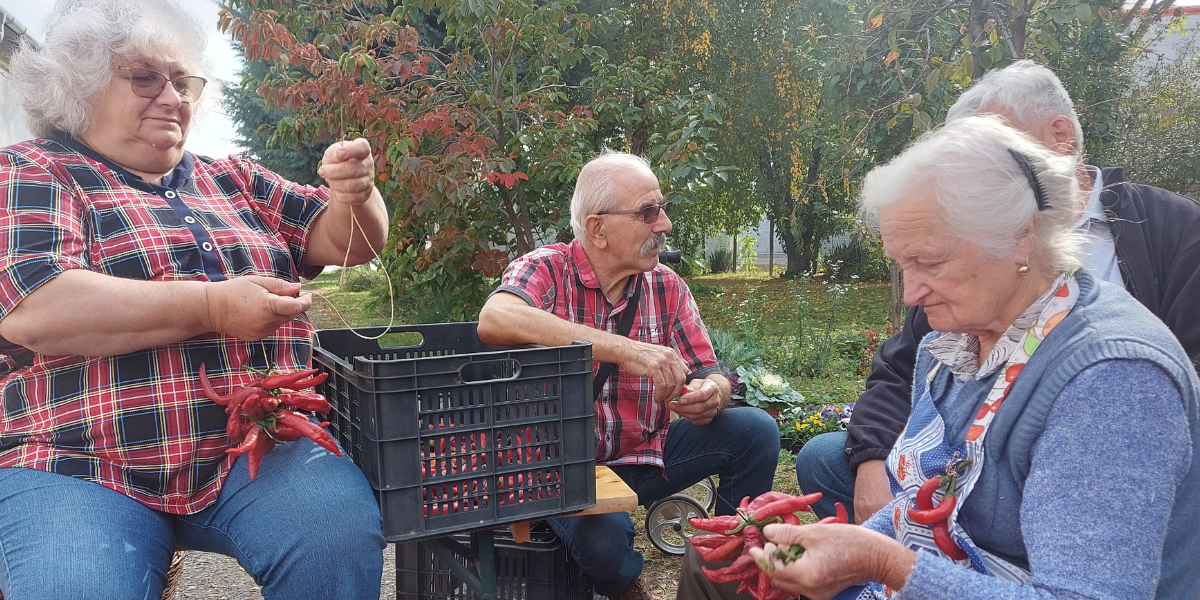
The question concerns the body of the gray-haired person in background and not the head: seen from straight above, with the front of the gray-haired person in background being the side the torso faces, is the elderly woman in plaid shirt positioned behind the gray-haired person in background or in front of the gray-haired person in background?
in front

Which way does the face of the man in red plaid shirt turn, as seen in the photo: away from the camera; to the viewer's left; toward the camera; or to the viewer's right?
to the viewer's right

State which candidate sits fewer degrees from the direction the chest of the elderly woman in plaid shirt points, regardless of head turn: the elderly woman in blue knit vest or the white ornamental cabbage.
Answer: the elderly woman in blue knit vest

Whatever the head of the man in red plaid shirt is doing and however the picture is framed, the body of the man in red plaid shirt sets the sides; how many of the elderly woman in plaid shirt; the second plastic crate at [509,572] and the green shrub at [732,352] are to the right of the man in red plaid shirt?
2

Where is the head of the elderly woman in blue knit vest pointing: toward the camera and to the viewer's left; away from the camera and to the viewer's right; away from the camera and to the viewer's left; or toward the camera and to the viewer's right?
toward the camera and to the viewer's left

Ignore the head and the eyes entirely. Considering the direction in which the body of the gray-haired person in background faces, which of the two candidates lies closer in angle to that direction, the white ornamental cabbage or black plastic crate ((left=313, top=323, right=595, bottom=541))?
the black plastic crate

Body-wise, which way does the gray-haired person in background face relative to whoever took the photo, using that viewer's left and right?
facing the viewer and to the left of the viewer

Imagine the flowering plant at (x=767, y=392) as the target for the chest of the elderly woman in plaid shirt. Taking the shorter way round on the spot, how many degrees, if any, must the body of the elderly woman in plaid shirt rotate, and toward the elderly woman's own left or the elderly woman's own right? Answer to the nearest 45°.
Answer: approximately 90° to the elderly woman's own left

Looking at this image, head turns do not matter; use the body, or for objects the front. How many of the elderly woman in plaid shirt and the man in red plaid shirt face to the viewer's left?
0

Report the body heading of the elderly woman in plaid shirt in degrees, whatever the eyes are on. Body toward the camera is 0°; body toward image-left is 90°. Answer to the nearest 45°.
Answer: approximately 315°

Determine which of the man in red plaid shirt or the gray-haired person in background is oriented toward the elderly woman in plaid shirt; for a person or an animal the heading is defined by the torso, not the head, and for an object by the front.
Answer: the gray-haired person in background

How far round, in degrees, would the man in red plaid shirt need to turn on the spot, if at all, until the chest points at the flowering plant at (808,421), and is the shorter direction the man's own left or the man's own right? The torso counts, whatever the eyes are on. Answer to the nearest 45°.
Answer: approximately 90° to the man's own left

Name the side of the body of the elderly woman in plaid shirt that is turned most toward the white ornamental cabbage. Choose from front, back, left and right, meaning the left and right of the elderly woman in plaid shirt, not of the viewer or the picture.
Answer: left

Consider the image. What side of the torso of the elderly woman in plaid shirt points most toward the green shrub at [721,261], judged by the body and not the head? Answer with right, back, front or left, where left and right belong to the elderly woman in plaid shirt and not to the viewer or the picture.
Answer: left
